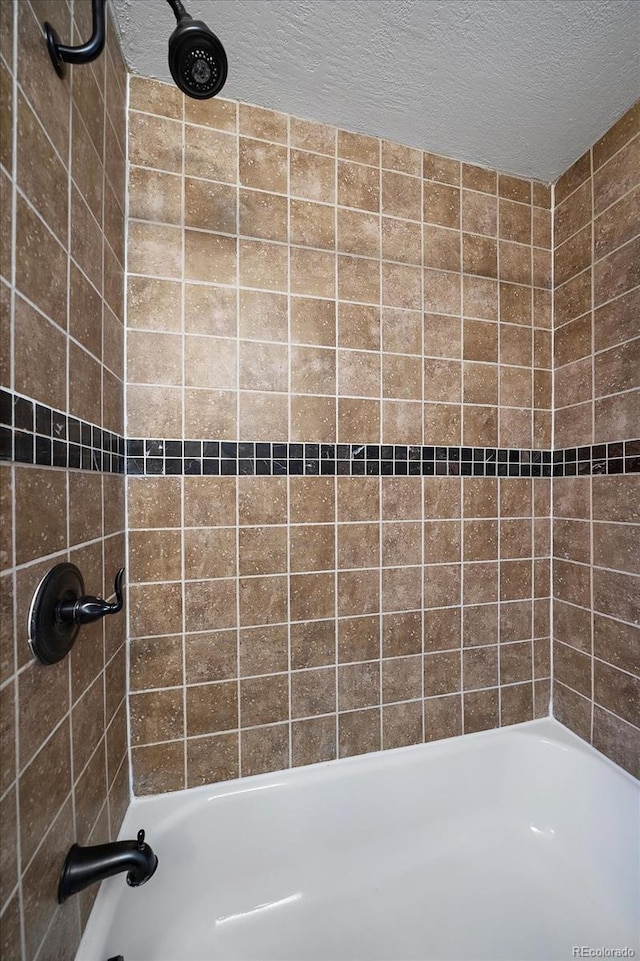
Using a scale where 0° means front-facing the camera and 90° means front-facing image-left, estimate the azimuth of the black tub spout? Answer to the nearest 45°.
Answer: approximately 270°

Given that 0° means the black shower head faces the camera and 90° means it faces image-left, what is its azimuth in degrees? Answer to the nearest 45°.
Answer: approximately 315°

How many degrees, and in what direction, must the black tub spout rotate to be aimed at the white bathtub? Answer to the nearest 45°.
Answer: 0° — it already faces it

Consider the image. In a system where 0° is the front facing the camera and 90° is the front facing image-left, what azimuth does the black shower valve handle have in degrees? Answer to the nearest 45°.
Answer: approximately 270°

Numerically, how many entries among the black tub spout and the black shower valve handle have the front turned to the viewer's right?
2
